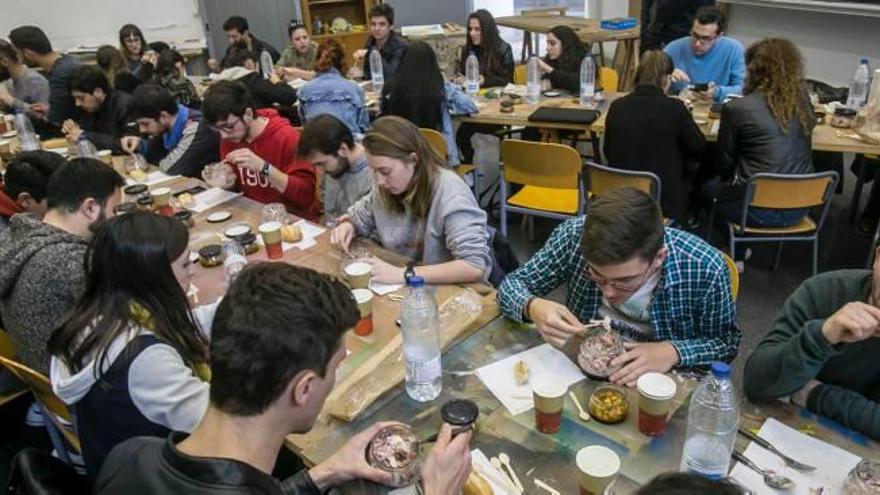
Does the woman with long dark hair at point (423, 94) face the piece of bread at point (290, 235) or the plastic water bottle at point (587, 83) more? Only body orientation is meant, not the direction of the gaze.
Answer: the plastic water bottle

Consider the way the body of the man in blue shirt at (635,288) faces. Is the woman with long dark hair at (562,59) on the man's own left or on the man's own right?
on the man's own right

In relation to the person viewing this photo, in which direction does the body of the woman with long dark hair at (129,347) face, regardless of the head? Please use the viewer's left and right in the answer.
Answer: facing away from the viewer and to the right of the viewer

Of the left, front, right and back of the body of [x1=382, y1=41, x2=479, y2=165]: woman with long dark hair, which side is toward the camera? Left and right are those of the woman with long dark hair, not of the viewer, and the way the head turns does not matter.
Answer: back

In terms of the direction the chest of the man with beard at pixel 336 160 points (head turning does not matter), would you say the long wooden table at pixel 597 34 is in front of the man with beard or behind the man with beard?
behind

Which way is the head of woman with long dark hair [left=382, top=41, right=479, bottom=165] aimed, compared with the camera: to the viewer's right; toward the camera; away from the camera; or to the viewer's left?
away from the camera

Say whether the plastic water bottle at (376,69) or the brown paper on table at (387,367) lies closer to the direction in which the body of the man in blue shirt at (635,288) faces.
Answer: the brown paper on table

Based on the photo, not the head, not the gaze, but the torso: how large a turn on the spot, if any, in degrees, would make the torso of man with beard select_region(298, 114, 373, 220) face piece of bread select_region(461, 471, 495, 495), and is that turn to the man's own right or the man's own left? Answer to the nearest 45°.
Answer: approximately 45° to the man's own left

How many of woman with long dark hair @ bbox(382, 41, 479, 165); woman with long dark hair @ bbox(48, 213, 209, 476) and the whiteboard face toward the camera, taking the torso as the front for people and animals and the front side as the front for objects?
1

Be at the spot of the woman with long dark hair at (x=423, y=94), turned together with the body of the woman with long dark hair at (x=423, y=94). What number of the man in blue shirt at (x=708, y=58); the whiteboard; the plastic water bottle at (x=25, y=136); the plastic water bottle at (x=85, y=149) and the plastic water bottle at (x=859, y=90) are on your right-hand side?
2

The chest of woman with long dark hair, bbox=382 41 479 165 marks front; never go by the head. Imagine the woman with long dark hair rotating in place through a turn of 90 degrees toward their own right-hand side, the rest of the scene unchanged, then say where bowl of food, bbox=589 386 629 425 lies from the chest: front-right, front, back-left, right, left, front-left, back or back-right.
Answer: right

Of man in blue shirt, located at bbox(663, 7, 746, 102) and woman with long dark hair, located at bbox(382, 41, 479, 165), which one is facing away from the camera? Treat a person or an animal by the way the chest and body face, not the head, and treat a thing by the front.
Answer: the woman with long dark hair

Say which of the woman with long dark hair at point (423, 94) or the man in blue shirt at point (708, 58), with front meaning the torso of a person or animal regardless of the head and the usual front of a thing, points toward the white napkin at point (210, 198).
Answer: the man in blue shirt

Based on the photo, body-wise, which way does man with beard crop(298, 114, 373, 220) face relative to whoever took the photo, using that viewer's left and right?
facing the viewer and to the left of the viewer

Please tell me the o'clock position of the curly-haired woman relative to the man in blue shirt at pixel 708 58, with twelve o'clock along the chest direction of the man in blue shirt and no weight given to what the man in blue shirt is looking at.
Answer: The curly-haired woman is roughly at 10 o'clock from the man in blue shirt.
